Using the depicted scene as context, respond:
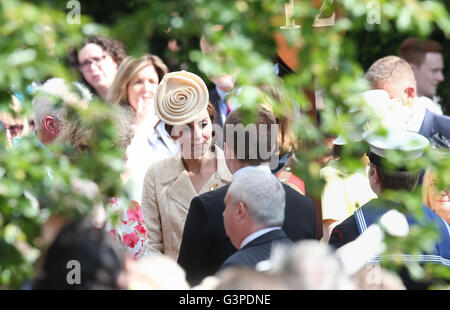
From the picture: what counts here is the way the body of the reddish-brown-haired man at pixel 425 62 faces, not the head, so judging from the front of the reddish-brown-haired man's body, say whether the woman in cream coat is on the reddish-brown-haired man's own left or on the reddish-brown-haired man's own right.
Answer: on the reddish-brown-haired man's own right

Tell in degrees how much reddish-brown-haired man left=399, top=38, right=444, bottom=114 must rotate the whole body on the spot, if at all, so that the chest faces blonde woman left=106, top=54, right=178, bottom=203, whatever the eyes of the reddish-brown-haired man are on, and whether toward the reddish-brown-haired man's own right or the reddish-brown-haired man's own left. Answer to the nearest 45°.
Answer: approximately 135° to the reddish-brown-haired man's own right

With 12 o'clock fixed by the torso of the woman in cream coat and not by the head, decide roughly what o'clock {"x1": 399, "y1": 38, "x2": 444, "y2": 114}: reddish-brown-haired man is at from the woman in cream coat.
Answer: The reddish-brown-haired man is roughly at 9 o'clock from the woman in cream coat.

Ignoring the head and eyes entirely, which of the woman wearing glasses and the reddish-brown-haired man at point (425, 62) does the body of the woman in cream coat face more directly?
the reddish-brown-haired man

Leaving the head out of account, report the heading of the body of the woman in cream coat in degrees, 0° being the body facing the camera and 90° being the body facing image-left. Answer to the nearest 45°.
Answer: approximately 315°

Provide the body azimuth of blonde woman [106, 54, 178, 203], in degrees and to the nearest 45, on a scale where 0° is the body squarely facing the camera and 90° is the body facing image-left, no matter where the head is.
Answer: approximately 315°

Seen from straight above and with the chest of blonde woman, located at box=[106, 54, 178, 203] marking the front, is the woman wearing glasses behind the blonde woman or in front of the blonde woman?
behind

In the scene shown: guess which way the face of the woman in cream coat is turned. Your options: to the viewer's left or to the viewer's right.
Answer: to the viewer's right
